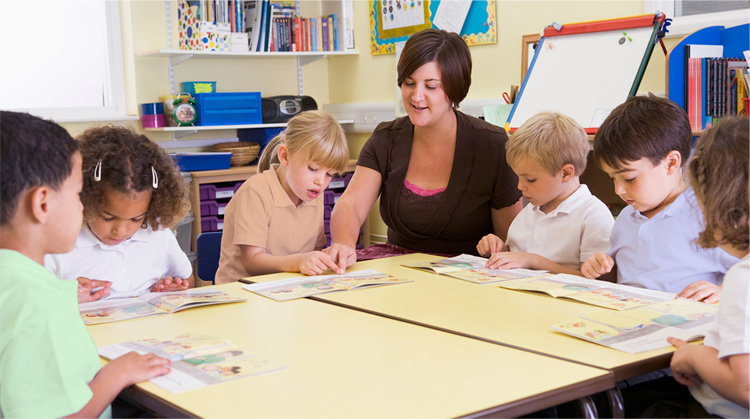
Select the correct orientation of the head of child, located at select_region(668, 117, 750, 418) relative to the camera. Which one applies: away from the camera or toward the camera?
away from the camera

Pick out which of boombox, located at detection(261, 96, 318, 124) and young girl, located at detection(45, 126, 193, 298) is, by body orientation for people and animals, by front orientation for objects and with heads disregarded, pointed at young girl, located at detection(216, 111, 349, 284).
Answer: the boombox

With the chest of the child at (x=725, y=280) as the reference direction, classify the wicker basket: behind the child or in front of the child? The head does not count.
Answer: in front

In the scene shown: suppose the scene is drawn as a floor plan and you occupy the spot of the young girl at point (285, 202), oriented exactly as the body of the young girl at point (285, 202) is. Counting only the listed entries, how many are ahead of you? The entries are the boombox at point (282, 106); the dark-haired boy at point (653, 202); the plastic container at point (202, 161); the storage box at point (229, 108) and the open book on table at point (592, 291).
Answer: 2

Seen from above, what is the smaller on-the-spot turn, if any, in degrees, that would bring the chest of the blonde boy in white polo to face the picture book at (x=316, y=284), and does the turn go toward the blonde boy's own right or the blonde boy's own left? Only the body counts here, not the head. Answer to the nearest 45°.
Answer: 0° — they already face it

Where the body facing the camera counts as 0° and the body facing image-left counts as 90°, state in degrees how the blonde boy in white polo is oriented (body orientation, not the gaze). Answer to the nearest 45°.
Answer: approximately 45°

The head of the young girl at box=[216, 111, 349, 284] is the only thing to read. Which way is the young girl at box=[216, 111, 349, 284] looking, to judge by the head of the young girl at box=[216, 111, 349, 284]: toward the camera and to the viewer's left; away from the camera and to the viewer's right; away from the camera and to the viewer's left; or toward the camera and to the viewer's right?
toward the camera and to the viewer's right

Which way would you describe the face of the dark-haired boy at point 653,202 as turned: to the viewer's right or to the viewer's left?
to the viewer's left

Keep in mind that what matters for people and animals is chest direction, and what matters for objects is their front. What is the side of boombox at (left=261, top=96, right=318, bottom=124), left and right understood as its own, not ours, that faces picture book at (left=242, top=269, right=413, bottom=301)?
front

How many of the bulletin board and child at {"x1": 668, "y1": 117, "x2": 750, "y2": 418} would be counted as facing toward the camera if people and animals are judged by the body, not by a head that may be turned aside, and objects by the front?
1

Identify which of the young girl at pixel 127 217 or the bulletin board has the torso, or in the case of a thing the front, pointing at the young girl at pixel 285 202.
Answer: the bulletin board
